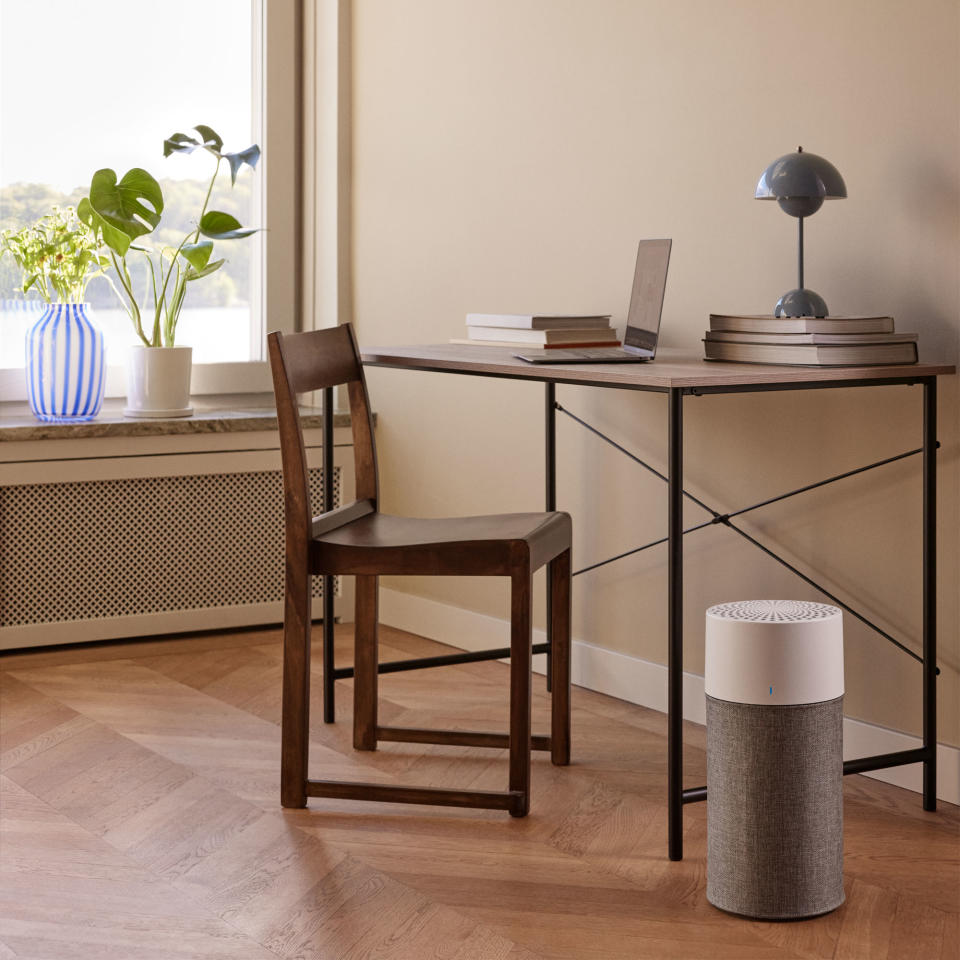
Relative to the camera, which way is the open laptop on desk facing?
to the viewer's left

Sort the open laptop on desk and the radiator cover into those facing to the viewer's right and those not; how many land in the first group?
0

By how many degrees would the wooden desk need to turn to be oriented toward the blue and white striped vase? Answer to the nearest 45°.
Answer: approximately 90° to its right

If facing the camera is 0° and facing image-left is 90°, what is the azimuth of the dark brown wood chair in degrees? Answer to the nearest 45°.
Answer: approximately 270°

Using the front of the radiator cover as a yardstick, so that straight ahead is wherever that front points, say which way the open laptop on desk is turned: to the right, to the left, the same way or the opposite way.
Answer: to the right

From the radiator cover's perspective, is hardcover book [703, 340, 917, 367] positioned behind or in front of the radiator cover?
in front
